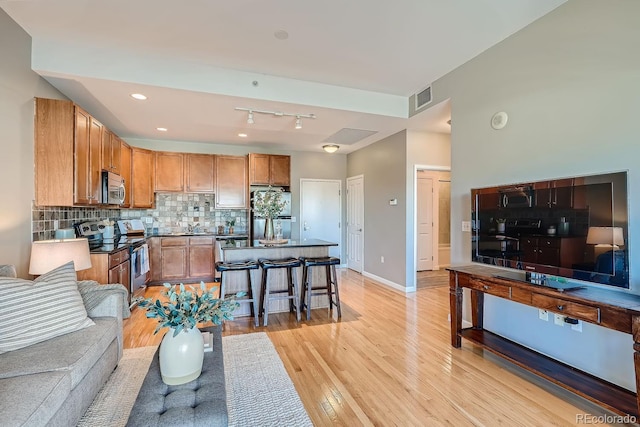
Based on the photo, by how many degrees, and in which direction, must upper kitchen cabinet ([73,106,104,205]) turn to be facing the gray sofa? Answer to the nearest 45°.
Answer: approximately 45° to its right

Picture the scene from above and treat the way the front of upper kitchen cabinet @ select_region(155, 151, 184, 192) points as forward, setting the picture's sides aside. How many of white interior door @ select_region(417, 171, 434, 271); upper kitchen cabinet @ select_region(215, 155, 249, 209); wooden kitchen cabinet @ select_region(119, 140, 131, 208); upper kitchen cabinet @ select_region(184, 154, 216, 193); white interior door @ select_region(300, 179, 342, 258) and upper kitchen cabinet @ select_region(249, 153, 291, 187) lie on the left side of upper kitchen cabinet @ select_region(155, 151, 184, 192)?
5

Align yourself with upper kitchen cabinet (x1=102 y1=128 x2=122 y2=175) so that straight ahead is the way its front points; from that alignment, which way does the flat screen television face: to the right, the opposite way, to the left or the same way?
the opposite way

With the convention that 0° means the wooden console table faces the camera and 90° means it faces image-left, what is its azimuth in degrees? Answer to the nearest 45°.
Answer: approximately 45°

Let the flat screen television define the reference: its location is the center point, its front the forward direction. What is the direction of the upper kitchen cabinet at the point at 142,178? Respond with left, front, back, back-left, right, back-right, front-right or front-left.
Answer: front-right

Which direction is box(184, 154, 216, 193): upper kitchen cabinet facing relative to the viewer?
toward the camera

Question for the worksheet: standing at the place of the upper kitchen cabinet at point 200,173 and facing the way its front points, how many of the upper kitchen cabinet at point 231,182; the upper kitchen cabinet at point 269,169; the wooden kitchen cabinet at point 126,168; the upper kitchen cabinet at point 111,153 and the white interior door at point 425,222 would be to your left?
3

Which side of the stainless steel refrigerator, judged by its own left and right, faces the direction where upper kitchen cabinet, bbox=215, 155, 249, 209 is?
right

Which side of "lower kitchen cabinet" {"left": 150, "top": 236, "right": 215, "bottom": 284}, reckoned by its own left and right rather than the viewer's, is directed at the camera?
front

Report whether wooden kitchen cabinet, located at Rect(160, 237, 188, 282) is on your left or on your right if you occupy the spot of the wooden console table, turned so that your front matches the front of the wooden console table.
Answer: on your right

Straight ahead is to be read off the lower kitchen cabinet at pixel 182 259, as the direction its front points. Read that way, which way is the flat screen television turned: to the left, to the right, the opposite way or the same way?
to the right

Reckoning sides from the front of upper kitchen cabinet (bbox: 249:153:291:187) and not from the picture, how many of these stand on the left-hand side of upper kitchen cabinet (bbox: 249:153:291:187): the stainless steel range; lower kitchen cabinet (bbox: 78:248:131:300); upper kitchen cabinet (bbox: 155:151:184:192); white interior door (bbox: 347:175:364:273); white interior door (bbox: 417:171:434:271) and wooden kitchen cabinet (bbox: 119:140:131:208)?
2

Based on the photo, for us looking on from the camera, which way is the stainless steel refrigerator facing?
facing the viewer
